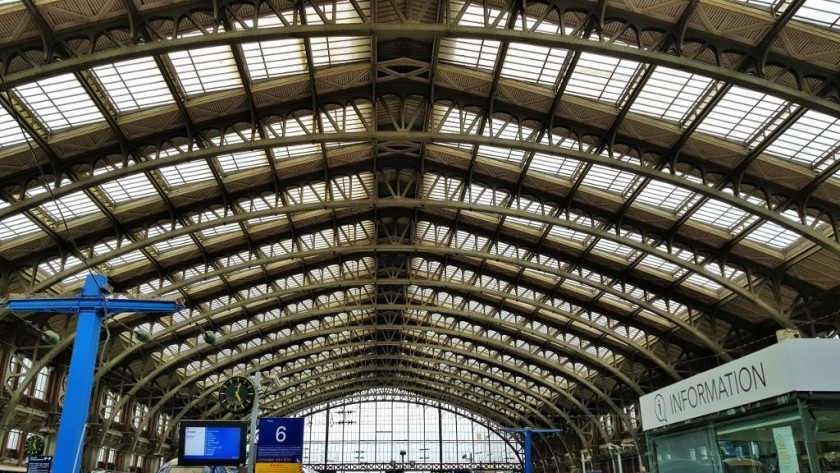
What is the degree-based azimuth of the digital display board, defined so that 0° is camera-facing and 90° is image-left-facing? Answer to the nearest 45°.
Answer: approximately 0°

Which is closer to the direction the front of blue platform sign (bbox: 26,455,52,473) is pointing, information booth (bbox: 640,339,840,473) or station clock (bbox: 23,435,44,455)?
the information booth

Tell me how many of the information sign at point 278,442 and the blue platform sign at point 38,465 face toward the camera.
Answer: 2

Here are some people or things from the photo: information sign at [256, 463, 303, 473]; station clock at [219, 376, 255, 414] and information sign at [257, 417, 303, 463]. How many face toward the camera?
3

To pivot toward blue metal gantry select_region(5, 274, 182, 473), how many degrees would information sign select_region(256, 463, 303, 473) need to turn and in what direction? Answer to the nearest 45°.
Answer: approximately 45° to its right
